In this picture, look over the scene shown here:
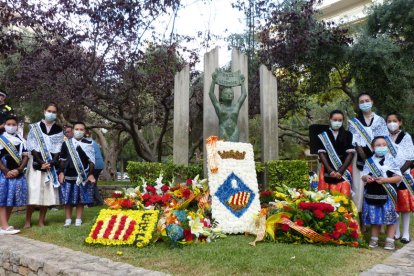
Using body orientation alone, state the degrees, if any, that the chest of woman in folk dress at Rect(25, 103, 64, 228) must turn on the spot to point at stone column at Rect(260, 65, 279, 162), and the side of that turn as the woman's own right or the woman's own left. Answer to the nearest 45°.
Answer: approximately 90° to the woman's own left

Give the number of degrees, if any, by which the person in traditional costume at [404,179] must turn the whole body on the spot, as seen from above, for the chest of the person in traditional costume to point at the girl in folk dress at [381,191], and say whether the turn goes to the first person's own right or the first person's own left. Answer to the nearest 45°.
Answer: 0° — they already face them

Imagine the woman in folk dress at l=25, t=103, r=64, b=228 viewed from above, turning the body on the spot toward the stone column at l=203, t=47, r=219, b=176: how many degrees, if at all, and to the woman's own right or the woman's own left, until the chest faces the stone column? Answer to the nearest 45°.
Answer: approximately 90° to the woman's own left

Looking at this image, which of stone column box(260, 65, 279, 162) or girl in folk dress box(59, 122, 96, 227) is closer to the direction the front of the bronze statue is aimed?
the girl in folk dress

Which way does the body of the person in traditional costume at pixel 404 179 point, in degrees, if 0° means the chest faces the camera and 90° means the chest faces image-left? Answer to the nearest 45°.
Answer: approximately 45°

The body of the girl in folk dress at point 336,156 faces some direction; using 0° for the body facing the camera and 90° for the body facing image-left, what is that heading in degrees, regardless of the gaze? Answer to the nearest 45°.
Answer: approximately 0°

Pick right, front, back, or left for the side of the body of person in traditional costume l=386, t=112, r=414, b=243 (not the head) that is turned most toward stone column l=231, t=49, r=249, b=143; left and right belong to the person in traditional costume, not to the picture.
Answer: right

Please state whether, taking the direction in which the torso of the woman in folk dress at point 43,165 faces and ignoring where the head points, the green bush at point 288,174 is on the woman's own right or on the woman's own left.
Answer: on the woman's own left

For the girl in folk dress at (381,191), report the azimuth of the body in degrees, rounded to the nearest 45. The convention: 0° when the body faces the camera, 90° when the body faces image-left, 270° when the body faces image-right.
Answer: approximately 0°

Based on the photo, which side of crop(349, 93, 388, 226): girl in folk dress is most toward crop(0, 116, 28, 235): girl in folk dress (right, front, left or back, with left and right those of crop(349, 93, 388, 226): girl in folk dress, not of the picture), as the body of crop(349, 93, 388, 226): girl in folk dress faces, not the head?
right
